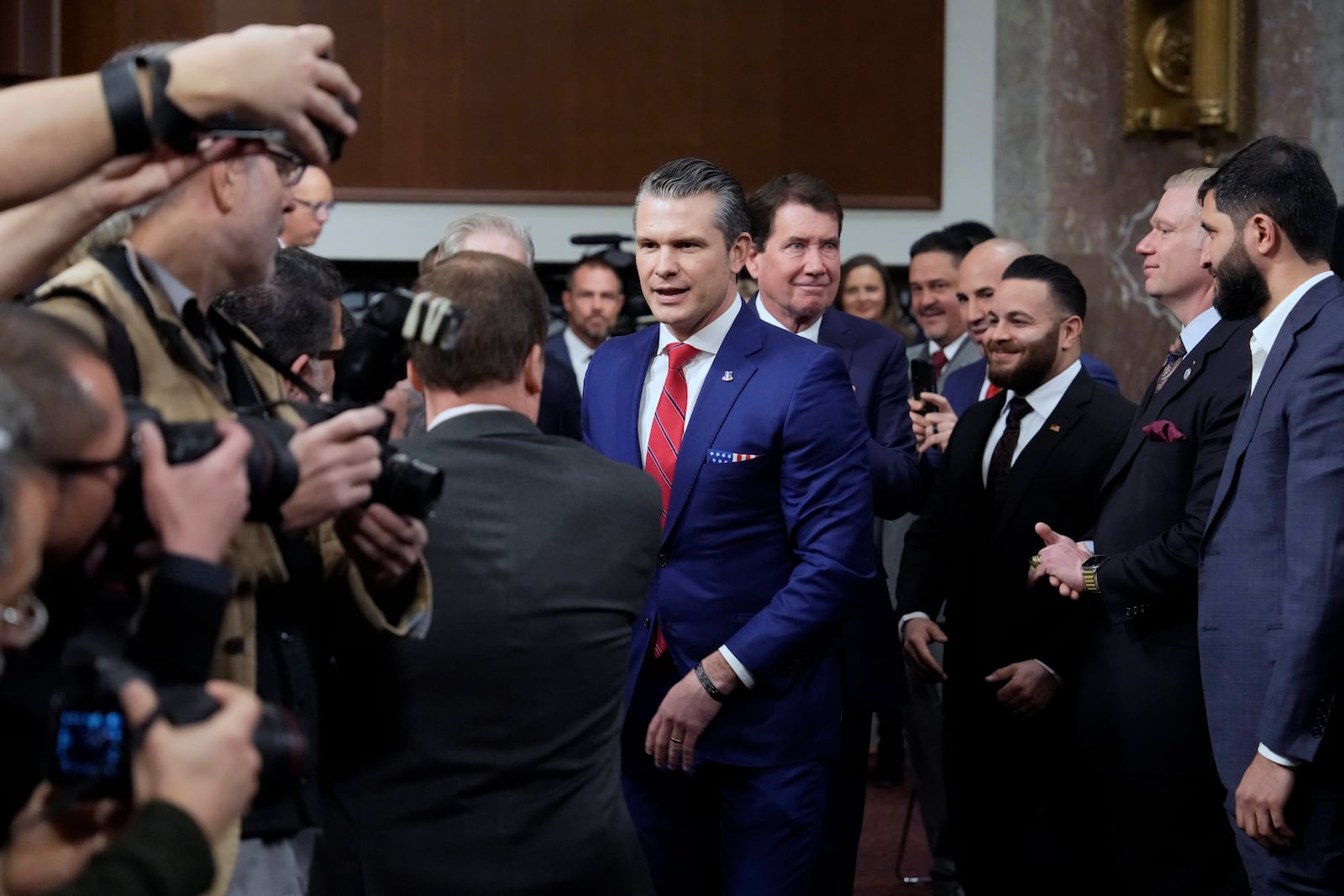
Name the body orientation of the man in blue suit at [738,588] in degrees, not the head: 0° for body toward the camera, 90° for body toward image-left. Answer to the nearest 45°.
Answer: approximately 45°

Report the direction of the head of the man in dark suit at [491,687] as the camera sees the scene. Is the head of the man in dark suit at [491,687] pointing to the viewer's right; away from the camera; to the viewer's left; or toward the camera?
away from the camera

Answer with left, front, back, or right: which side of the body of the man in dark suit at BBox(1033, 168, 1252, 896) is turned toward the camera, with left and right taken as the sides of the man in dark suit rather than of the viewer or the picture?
left

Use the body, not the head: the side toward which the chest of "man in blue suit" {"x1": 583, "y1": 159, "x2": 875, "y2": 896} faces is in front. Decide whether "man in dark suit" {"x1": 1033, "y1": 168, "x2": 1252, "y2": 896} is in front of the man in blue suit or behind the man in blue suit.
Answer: behind

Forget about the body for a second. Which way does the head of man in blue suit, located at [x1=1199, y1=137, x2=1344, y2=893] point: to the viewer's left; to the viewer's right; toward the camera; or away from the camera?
to the viewer's left

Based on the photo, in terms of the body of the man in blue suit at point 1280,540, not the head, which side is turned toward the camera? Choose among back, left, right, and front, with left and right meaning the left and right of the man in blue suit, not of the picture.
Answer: left
